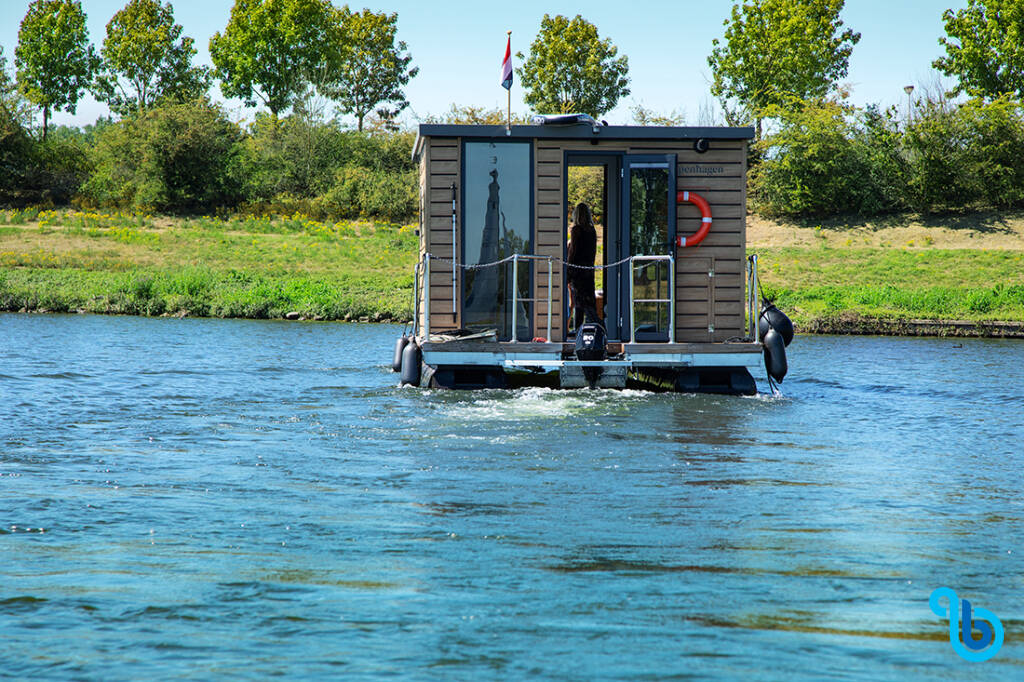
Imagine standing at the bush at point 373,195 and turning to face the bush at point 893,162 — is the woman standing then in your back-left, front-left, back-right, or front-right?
front-right

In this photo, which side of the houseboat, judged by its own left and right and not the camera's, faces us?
back

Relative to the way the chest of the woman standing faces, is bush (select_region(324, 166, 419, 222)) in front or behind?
in front

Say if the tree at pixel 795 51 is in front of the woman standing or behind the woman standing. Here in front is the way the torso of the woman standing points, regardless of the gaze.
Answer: in front

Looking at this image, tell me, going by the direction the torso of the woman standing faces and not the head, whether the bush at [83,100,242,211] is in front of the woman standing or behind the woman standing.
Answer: in front

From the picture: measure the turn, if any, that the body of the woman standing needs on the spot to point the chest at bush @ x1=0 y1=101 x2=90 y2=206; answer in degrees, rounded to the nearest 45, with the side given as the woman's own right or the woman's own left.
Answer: approximately 45° to the woman's own left

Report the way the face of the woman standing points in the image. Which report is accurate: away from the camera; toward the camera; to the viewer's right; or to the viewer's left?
away from the camera

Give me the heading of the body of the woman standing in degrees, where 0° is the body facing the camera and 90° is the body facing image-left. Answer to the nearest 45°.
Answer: approximately 180°
